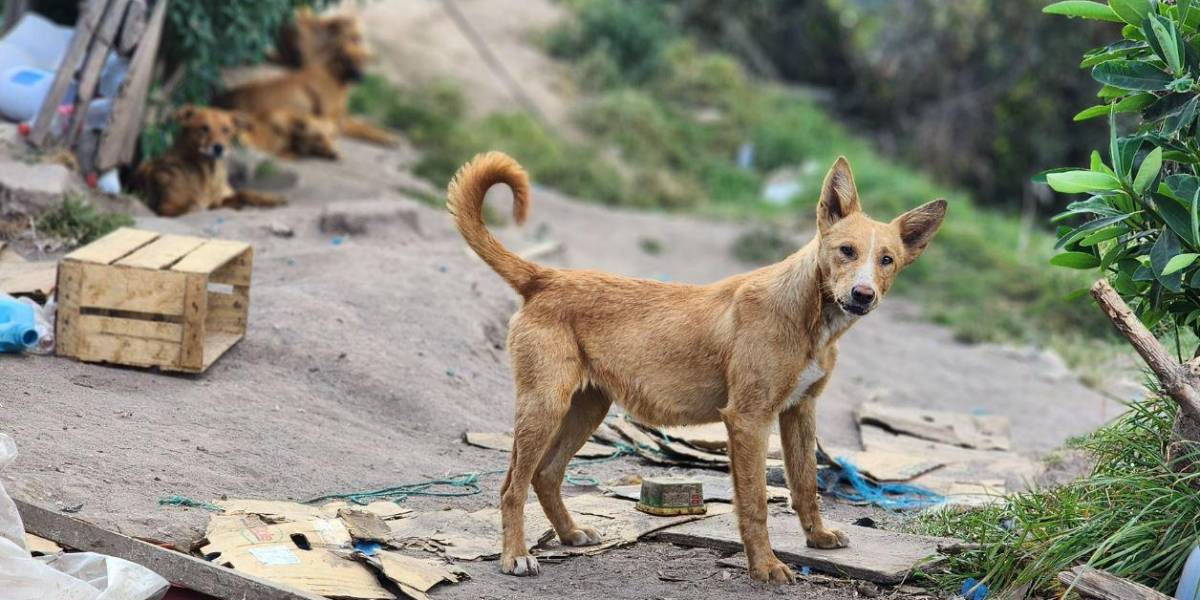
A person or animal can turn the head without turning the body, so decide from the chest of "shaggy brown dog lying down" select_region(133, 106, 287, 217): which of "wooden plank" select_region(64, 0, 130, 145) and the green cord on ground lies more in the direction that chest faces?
the green cord on ground

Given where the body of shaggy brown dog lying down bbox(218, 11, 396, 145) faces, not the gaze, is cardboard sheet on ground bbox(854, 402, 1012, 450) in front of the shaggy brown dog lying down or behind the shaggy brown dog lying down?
in front

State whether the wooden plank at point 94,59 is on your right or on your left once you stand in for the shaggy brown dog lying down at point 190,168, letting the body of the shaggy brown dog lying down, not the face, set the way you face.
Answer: on your right

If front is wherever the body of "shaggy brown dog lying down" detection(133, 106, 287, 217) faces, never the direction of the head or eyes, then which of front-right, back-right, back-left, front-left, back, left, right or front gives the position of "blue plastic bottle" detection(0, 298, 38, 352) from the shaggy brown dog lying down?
front-right

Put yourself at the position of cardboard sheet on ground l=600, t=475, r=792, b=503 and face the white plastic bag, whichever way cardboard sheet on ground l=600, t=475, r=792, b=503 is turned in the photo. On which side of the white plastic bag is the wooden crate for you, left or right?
right

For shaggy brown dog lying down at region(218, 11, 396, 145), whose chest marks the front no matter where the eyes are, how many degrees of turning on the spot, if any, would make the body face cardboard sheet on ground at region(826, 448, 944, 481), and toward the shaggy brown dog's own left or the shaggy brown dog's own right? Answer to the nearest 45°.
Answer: approximately 45° to the shaggy brown dog's own right

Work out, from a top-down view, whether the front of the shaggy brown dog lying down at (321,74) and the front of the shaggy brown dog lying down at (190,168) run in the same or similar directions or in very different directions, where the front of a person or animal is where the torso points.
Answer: same or similar directions

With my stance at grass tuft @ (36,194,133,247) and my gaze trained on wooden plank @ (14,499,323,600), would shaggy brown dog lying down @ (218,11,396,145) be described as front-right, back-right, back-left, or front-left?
back-left

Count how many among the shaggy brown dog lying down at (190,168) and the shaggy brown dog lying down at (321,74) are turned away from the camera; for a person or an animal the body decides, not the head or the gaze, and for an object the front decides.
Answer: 0

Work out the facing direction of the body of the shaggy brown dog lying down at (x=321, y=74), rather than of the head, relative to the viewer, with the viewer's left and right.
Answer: facing the viewer and to the right of the viewer

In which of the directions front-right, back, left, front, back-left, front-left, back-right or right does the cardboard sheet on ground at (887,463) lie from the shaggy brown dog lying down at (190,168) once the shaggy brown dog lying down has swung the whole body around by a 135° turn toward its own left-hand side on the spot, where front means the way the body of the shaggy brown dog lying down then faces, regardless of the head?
back-right

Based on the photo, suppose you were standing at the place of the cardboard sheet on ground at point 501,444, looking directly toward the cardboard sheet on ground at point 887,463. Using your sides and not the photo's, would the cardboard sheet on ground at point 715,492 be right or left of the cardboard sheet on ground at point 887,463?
right

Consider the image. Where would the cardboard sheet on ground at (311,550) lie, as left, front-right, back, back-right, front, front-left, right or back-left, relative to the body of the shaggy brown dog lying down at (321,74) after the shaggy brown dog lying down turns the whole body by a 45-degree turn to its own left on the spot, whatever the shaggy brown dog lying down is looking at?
right
